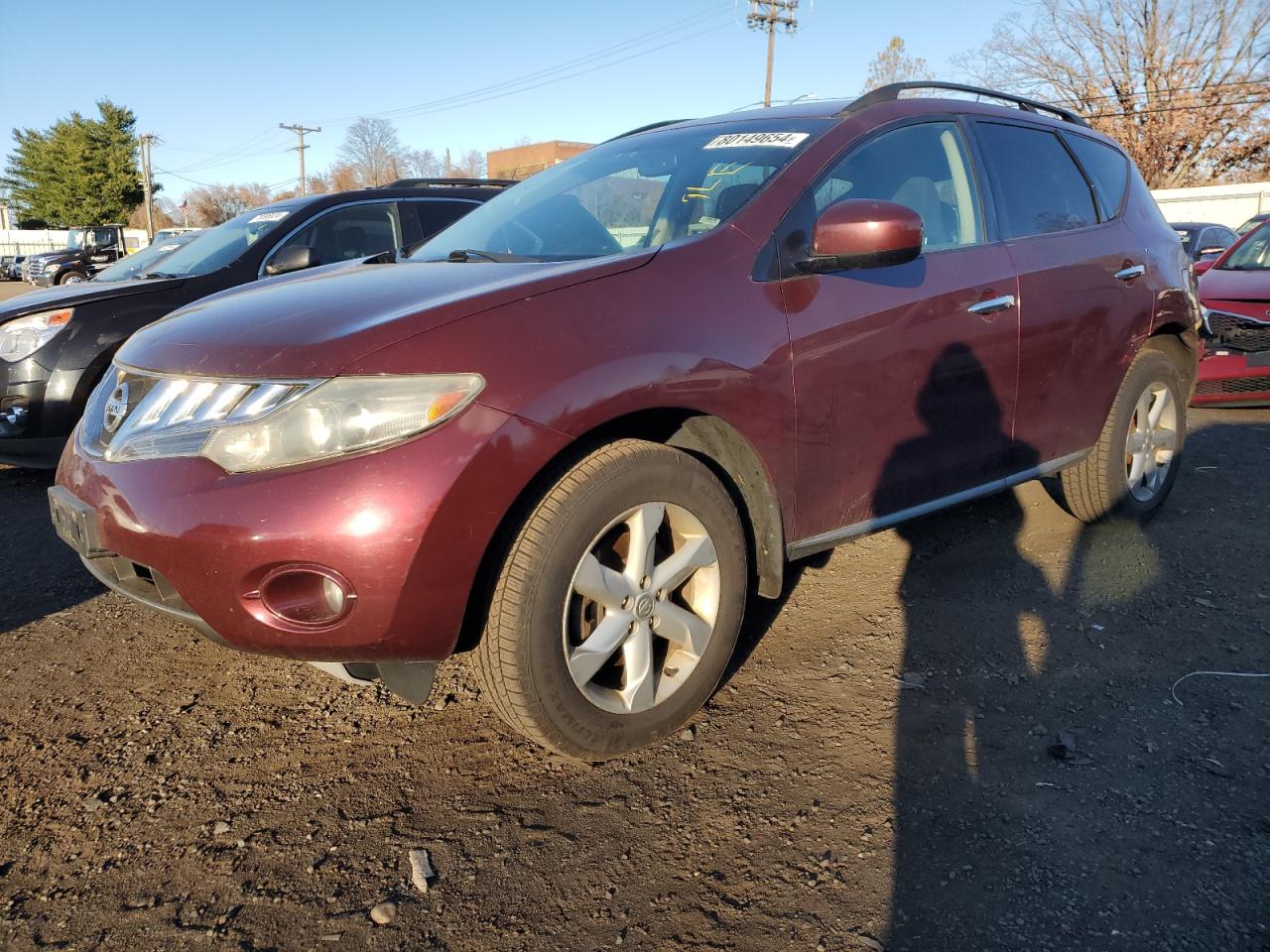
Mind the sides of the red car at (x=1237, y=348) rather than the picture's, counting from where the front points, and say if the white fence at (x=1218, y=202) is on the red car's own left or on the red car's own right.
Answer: on the red car's own right

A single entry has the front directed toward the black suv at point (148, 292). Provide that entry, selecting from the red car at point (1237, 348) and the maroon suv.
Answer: the red car

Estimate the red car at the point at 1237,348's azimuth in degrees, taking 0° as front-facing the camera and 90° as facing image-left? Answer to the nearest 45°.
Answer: approximately 45°

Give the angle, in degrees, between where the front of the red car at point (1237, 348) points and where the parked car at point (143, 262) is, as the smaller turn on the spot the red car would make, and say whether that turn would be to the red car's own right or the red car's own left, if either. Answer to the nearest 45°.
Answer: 0° — it already faces it

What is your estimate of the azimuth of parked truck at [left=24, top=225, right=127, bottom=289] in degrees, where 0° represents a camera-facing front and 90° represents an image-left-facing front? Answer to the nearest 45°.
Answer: approximately 45°

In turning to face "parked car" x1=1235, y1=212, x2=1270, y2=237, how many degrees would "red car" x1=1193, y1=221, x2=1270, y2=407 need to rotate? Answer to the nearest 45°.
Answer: approximately 135° to its right

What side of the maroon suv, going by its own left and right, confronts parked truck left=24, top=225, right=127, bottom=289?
right

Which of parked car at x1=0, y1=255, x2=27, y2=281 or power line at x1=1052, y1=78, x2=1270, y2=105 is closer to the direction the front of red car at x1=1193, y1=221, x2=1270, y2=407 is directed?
the parked car

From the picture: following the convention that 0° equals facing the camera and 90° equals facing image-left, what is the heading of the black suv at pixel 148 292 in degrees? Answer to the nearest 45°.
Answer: approximately 45°

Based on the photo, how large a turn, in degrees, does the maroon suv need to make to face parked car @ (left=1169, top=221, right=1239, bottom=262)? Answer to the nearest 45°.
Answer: approximately 180°
